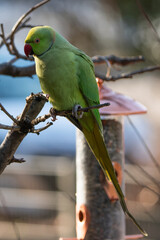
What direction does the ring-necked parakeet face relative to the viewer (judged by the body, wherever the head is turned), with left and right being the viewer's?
facing the viewer and to the left of the viewer
